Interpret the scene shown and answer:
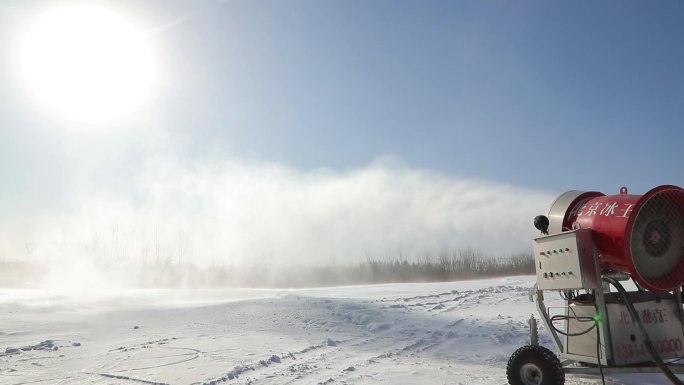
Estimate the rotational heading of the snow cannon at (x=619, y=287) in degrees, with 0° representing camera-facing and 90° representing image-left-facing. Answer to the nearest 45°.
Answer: approximately 135°
